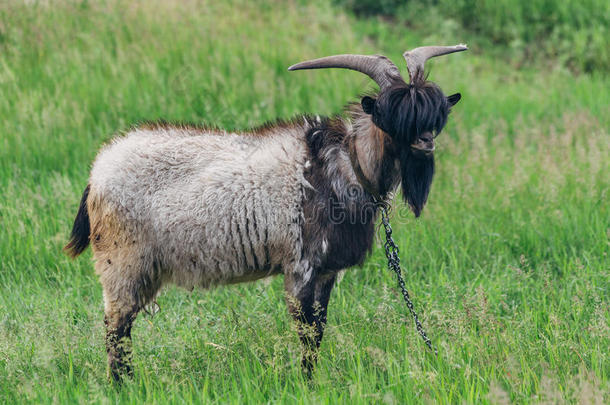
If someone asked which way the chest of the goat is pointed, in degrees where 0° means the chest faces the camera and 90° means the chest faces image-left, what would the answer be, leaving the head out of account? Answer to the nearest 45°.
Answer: approximately 270°
